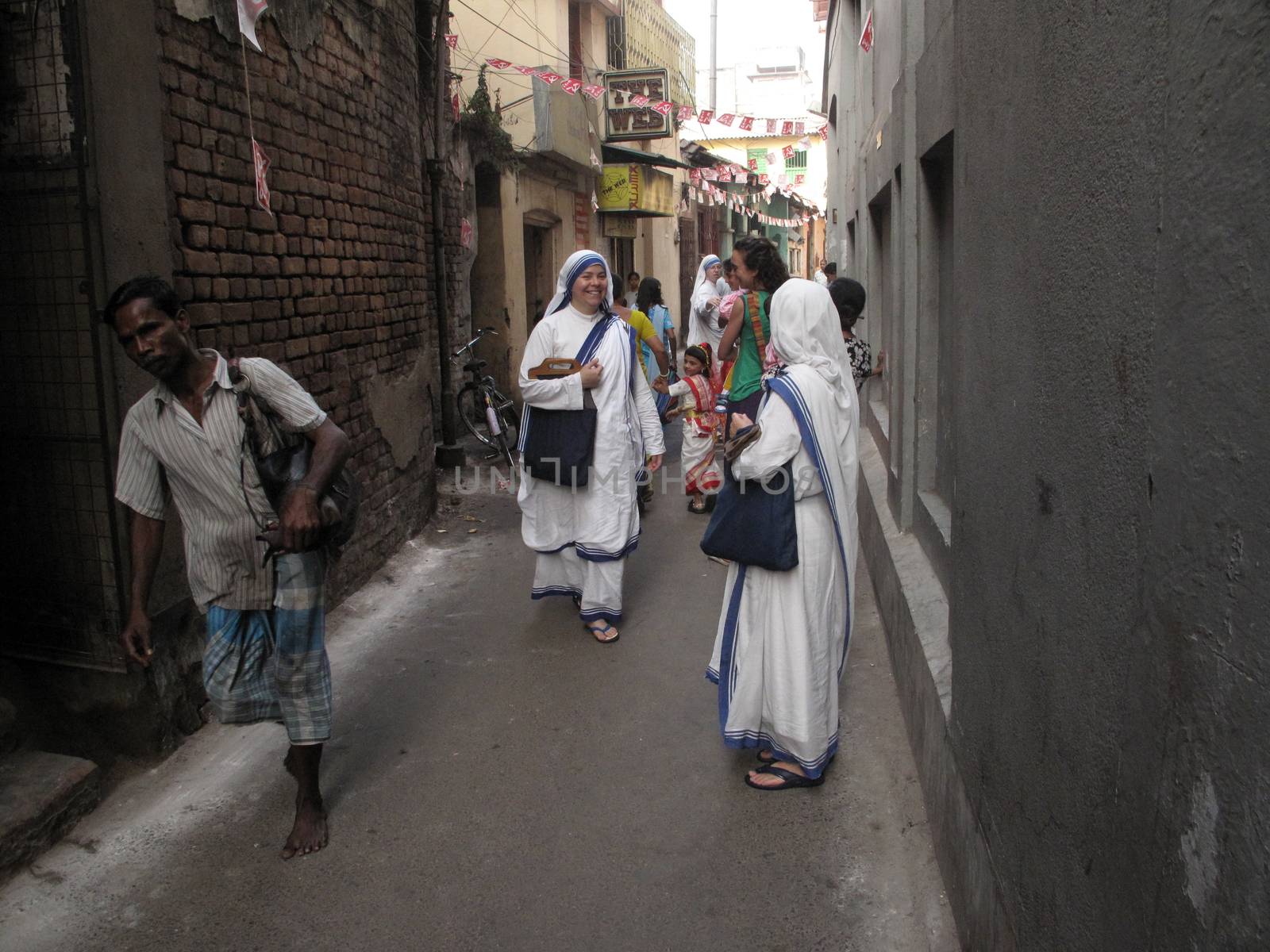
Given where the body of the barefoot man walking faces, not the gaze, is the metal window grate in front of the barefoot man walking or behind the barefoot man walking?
behind

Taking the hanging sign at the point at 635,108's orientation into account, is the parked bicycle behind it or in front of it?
in front

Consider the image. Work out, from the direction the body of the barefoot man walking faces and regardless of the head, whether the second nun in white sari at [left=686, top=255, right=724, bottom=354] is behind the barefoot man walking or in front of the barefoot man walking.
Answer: behind

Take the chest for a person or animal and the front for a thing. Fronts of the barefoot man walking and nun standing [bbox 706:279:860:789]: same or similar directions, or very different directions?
very different directions

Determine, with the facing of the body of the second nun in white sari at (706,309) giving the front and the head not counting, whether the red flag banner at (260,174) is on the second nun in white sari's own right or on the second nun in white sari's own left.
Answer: on the second nun in white sari's own right

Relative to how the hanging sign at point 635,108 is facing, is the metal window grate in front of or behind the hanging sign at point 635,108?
in front

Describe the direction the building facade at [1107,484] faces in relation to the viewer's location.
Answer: facing to the left of the viewer

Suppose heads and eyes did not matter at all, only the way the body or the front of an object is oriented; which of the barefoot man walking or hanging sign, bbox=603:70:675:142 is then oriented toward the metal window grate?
the hanging sign

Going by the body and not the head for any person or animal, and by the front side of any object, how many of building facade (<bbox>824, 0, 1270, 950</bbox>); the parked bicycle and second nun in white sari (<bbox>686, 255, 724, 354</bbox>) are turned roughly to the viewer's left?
1
